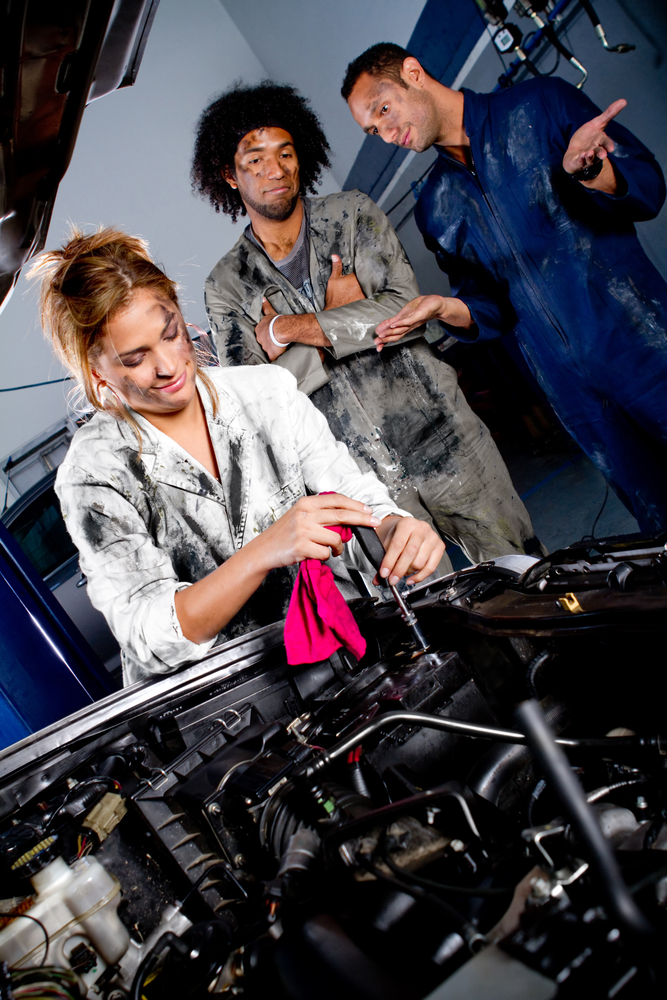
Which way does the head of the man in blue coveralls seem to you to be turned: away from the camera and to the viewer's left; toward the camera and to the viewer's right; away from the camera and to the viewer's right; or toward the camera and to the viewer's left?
toward the camera and to the viewer's left

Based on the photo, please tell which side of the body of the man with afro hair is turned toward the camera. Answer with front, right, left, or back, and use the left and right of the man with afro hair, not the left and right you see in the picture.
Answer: front
